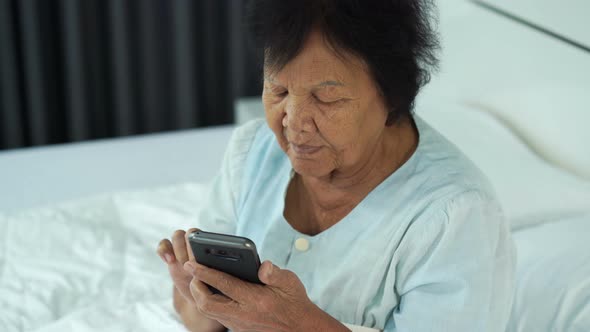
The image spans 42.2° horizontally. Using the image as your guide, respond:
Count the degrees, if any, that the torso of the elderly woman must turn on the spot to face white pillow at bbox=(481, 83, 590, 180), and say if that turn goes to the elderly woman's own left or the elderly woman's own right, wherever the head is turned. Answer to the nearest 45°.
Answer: approximately 180°

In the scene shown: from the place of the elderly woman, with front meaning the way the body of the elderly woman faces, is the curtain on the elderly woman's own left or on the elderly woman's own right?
on the elderly woman's own right

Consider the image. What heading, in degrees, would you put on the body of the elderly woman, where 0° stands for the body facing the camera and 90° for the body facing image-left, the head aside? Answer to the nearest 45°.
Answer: approximately 45°

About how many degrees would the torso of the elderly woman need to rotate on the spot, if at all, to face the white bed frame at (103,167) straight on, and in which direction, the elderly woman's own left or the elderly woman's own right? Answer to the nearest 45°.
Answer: approximately 90° to the elderly woman's own right

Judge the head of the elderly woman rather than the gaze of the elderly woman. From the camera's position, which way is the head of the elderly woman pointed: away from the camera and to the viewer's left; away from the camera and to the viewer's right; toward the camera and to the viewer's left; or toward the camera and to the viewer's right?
toward the camera and to the viewer's left

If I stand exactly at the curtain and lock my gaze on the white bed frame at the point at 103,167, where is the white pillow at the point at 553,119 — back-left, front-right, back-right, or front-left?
front-left

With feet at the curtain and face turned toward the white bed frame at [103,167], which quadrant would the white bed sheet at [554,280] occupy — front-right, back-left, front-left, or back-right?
front-left

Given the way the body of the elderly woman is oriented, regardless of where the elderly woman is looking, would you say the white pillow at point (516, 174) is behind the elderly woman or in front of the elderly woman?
behind
